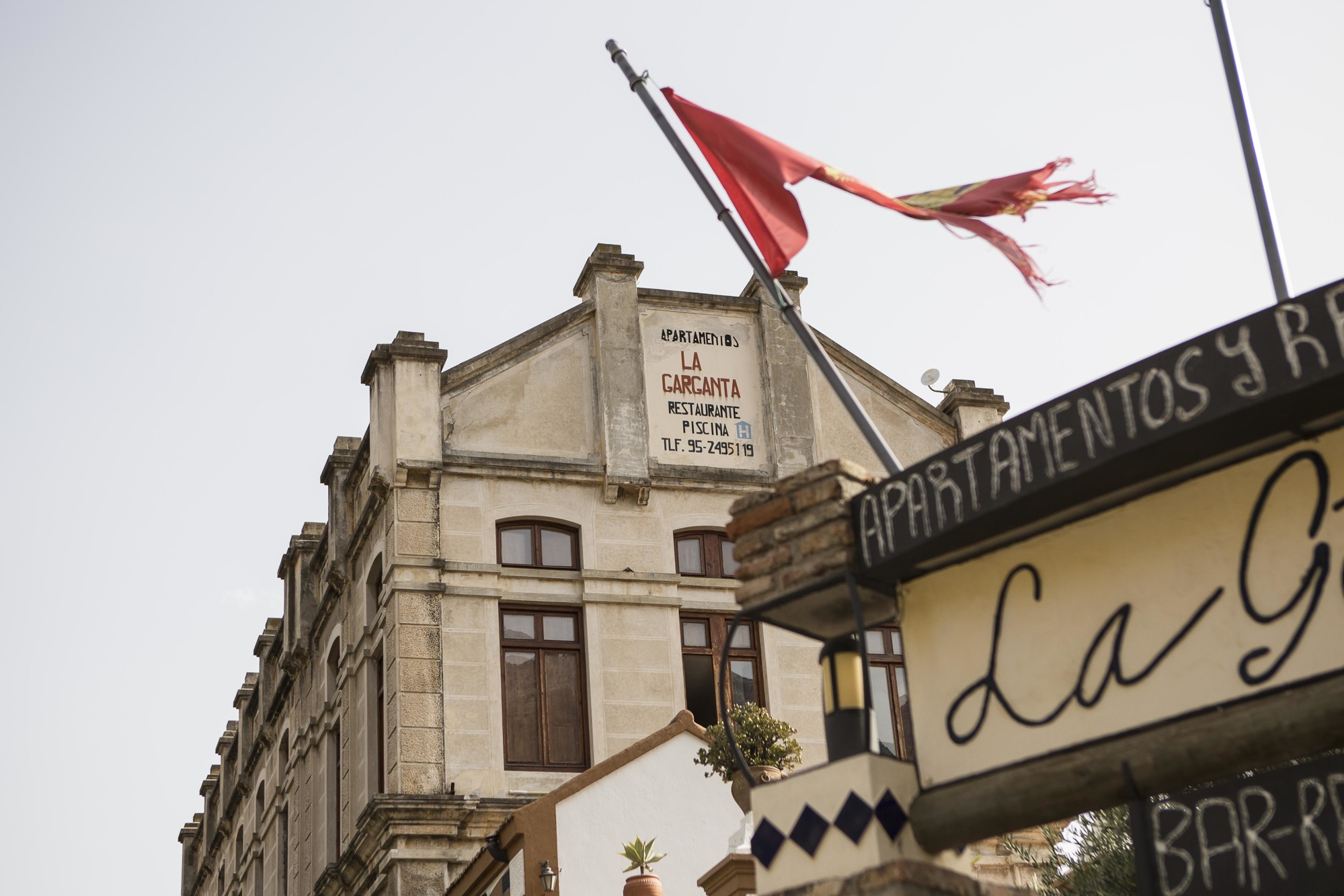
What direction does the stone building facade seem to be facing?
toward the camera

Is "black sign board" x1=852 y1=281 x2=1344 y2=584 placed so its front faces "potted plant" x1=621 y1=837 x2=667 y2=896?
no

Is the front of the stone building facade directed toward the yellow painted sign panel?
yes

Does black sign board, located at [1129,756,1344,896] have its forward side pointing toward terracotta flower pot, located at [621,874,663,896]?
no

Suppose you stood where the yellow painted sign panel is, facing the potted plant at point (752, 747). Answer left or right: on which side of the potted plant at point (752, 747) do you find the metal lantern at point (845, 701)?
left

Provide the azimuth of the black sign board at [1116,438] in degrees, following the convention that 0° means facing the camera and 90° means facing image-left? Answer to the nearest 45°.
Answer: approximately 45°

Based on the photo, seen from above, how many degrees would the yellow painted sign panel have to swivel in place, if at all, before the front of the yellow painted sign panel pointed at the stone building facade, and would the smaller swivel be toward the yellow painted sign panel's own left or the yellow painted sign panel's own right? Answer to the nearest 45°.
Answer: approximately 90° to the yellow painted sign panel's own right

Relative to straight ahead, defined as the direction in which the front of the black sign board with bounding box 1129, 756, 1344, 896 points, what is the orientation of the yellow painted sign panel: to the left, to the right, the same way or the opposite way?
the same way

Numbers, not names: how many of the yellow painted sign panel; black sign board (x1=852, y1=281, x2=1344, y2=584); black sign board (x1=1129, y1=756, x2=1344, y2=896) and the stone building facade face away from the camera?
0

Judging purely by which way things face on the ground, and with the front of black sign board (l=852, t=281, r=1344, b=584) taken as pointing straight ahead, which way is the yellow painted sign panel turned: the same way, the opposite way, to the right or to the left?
the same way

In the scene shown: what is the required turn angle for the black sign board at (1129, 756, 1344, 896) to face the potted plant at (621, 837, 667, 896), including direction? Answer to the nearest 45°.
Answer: approximately 90° to its right

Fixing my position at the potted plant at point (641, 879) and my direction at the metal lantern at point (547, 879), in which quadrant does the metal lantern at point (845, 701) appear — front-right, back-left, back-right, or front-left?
back-left

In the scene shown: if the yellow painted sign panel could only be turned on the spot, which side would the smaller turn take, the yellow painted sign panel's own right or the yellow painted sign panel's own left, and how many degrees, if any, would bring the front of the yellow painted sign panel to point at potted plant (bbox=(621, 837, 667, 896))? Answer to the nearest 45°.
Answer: approximately 90° to the yellow painted sign panel's own right

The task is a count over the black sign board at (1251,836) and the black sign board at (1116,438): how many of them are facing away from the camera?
0

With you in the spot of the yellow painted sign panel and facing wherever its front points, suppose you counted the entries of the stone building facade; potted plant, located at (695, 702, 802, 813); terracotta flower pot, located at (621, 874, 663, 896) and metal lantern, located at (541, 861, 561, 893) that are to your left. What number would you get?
0

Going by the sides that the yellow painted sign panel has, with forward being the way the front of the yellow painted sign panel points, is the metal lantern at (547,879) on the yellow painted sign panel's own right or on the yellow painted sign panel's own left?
on the yellow painted sign panel's own right

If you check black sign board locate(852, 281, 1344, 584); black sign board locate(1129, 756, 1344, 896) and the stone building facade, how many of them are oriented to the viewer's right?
0

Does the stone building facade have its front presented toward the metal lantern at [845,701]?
yes

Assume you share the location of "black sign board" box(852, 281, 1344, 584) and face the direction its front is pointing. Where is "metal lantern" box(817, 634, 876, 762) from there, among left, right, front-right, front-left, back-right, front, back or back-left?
right

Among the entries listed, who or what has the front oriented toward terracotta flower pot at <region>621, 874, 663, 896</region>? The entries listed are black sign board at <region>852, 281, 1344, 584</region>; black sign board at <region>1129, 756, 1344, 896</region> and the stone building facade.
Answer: the stone building facade

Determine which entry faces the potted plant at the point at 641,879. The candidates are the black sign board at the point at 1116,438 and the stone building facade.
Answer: the stone building facade
